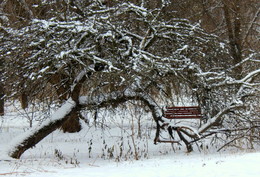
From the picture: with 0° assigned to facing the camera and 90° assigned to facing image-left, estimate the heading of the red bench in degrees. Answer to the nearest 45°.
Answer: approximately 0°

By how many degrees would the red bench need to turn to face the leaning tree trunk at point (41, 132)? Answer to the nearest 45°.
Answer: approximately 45° to its right
